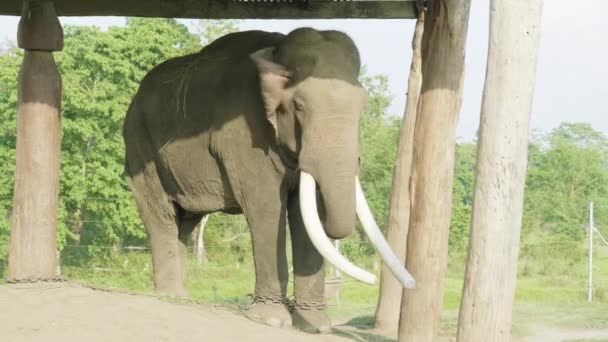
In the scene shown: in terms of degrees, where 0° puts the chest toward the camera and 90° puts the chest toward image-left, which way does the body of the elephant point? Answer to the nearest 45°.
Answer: approximately 315°

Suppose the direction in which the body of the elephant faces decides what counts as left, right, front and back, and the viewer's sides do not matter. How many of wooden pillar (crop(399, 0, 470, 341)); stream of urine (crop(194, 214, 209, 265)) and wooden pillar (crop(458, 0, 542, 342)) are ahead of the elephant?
2

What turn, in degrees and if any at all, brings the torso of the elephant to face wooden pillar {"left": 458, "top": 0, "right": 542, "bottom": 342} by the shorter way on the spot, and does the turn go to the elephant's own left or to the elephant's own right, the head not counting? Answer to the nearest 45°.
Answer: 0° — it already faces it

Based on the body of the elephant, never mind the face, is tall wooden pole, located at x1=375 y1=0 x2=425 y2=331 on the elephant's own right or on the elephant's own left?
on the elephant's own left

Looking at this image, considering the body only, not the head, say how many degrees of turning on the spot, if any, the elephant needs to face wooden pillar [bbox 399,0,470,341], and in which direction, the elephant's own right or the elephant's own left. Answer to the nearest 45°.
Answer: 0° — it already faces it

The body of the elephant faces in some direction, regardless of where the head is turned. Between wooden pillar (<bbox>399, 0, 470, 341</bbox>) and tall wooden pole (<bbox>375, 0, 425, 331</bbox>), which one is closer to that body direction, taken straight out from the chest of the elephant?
the wooden pillar
